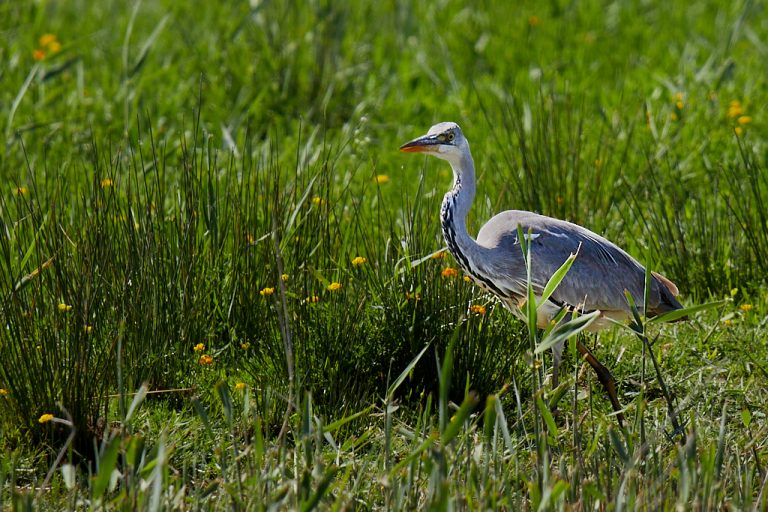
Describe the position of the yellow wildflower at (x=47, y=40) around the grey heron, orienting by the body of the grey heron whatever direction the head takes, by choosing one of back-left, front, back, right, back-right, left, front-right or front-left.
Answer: front-right

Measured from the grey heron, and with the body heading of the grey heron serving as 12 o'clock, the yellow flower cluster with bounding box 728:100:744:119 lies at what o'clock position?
The yellow flower cluster is roughly at 4 o'clock from the grey heron.

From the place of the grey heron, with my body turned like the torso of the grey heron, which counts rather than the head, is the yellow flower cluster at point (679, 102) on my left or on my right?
on my right

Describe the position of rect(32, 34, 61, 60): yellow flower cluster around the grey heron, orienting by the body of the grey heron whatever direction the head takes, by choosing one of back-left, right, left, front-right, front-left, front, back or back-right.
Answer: front-right

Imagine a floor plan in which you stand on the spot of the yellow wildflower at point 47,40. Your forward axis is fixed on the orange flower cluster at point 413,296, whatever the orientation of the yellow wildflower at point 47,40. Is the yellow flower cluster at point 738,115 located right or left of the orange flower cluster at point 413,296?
left

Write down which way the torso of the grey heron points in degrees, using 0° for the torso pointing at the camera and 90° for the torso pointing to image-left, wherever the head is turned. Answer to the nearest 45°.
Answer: approximately 90°
